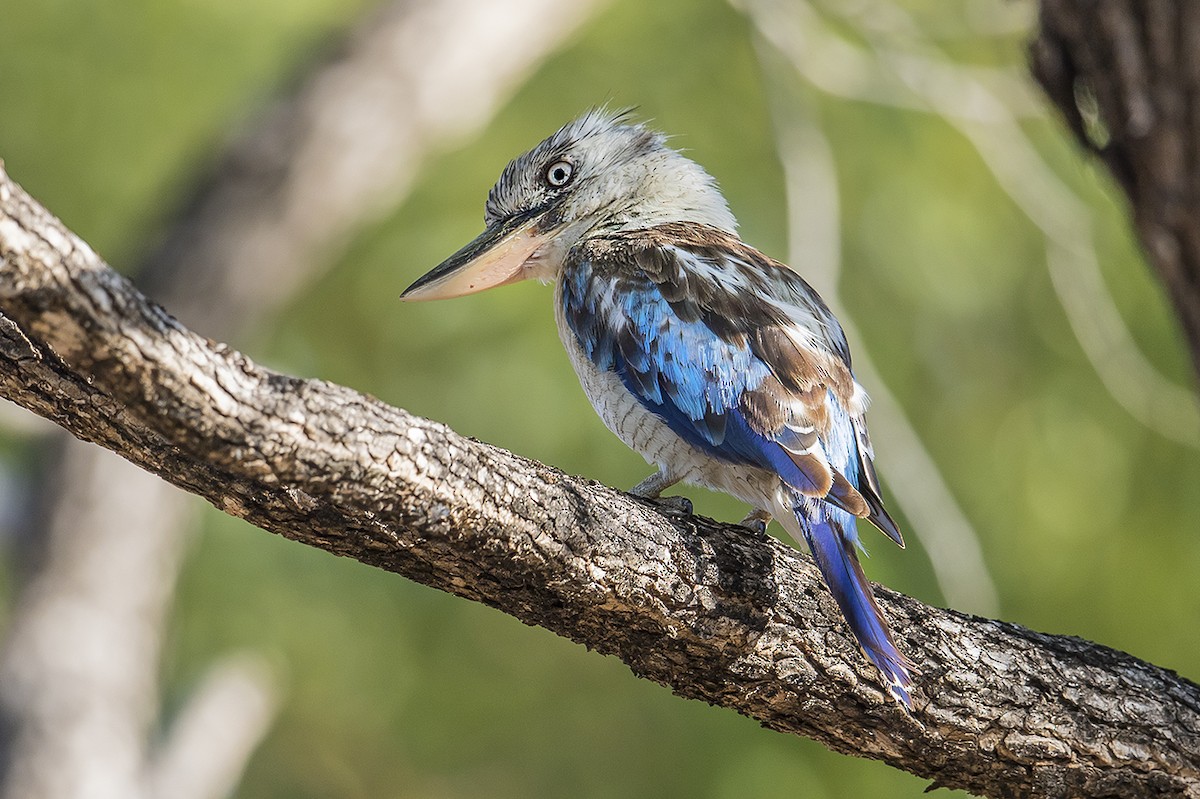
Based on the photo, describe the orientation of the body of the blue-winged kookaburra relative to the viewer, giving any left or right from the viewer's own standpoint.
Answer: facing away from the viewer and to the left of the viewer
